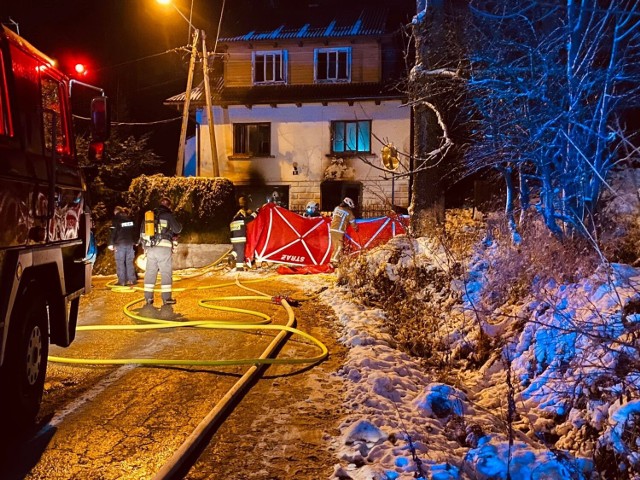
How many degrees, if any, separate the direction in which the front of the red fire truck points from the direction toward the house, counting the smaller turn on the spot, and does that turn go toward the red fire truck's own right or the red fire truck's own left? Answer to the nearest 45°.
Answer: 0° — it already faces it

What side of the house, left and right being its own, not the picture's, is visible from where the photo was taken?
front

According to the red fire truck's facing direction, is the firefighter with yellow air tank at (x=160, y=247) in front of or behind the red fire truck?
in front

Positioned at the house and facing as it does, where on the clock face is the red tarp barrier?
The red tarp barrier is roughly at 12 o'clock from the house.

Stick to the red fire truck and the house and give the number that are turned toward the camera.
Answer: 1

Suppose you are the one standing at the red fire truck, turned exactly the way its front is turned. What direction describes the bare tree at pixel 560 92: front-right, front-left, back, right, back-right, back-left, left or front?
front-right

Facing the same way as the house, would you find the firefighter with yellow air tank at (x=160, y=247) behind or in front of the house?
in front

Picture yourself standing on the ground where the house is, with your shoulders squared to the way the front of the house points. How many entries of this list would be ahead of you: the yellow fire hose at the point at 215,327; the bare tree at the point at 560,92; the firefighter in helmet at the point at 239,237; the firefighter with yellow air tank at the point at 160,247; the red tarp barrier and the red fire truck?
6

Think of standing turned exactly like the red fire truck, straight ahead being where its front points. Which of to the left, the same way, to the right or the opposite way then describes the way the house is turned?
the opposite way

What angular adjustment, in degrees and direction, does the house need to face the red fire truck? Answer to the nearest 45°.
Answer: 0° — it already faces it

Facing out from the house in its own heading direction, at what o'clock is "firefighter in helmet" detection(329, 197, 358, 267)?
The firefighter in helmet is roughly at 12 o'clock from the house.

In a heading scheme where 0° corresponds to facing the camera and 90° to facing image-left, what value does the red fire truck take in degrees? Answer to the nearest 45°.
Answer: approximately 225°

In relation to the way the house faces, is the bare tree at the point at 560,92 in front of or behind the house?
in front
